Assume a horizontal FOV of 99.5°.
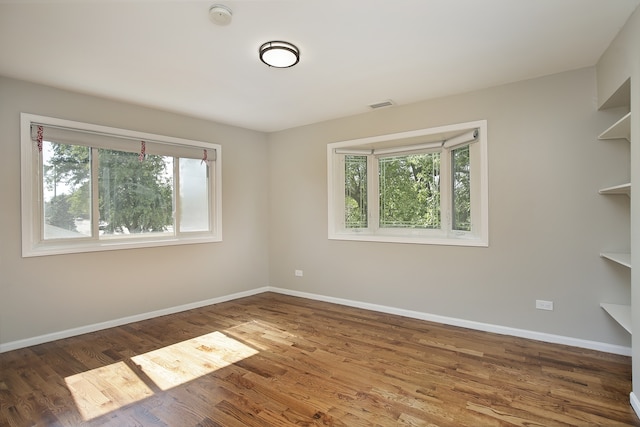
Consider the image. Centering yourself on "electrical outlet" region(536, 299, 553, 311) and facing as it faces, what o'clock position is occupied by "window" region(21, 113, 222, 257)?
The window is roughly at 2 o'clock from the electrical outlet.

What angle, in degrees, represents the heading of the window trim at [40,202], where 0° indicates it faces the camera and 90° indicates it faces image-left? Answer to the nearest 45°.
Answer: approximately 315°

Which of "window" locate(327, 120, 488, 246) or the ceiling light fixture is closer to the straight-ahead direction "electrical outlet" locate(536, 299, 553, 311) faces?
the ceiling light fixture

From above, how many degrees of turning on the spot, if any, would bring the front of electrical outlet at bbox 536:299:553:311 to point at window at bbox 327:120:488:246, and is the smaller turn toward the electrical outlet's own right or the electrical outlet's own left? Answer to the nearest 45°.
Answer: approximately 90° to the electrical outlet's own right

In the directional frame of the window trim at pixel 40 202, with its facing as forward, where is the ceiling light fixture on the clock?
The ceiling light fixture is roughly at 12 o'clock from the window trim.

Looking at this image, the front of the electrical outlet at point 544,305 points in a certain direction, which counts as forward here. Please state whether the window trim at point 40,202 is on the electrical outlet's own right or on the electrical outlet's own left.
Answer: on the electrical outlet's own right

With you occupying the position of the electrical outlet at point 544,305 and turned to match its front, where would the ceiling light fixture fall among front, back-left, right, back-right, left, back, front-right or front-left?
front-right

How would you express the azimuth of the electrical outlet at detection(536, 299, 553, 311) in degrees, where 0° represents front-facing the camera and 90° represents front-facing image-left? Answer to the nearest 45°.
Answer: approximately 0°

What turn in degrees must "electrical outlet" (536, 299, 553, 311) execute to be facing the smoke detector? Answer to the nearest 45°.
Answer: approximately 45° to its right
